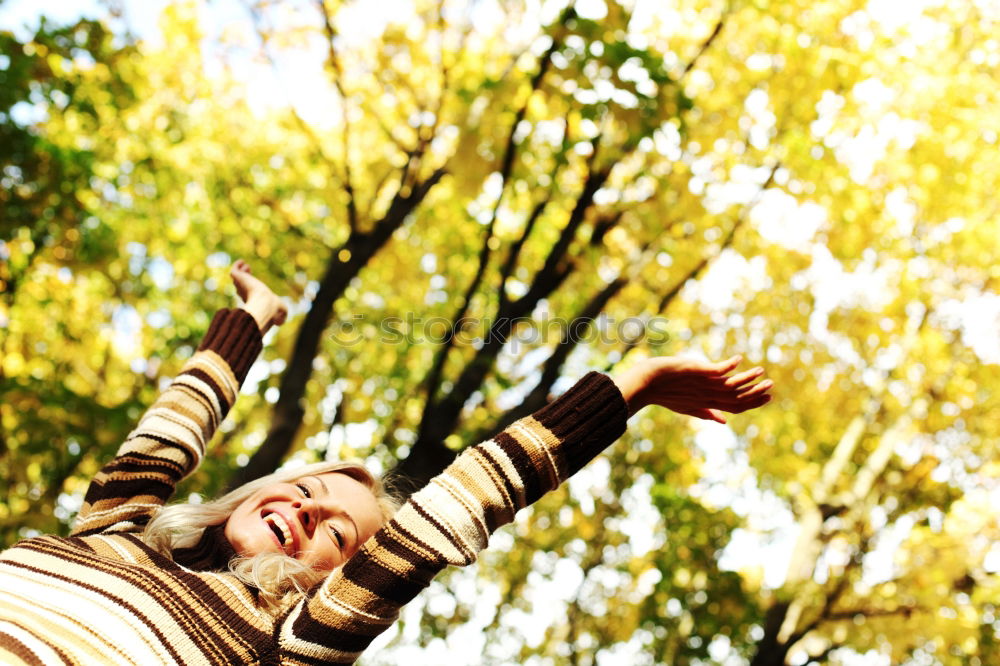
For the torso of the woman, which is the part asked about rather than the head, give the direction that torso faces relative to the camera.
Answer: toward the camera

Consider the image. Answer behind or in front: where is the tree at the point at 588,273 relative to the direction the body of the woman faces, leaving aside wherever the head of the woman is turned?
behind
